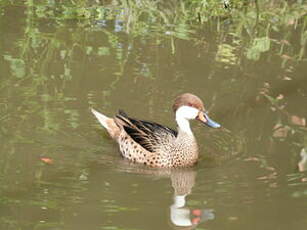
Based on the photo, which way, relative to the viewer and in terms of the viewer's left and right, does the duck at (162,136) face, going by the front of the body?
facing to the right of the viewer
